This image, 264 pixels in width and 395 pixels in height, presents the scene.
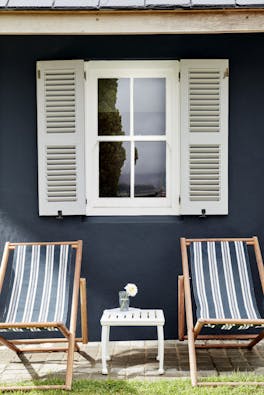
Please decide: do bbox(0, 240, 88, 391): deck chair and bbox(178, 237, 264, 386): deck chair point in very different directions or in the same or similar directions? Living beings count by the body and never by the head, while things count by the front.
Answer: same or similar directions

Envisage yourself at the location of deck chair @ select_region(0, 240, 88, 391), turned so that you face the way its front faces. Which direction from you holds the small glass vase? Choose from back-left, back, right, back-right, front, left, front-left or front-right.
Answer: left

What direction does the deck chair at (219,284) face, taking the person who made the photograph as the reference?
facing the viewer

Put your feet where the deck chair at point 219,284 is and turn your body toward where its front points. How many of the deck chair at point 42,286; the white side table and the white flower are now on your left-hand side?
0

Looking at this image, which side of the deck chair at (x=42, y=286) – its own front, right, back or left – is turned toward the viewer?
front

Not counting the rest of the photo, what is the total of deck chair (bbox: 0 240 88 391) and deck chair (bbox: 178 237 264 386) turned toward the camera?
2

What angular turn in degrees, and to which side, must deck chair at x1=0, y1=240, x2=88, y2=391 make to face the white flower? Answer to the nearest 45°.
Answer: approximately 90° to its left

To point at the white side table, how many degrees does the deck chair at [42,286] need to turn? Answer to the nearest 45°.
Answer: approximately 45° to its left

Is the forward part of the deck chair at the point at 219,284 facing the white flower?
no

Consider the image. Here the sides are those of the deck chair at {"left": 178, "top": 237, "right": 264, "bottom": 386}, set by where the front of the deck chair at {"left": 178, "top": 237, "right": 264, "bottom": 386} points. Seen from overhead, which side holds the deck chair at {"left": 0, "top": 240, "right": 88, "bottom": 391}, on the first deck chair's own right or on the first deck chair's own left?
on the first deck chair's own right

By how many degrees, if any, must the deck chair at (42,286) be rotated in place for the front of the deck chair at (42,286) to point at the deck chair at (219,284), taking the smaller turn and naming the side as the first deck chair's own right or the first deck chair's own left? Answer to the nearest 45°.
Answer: approximately 90° to the first deck chair's own left
